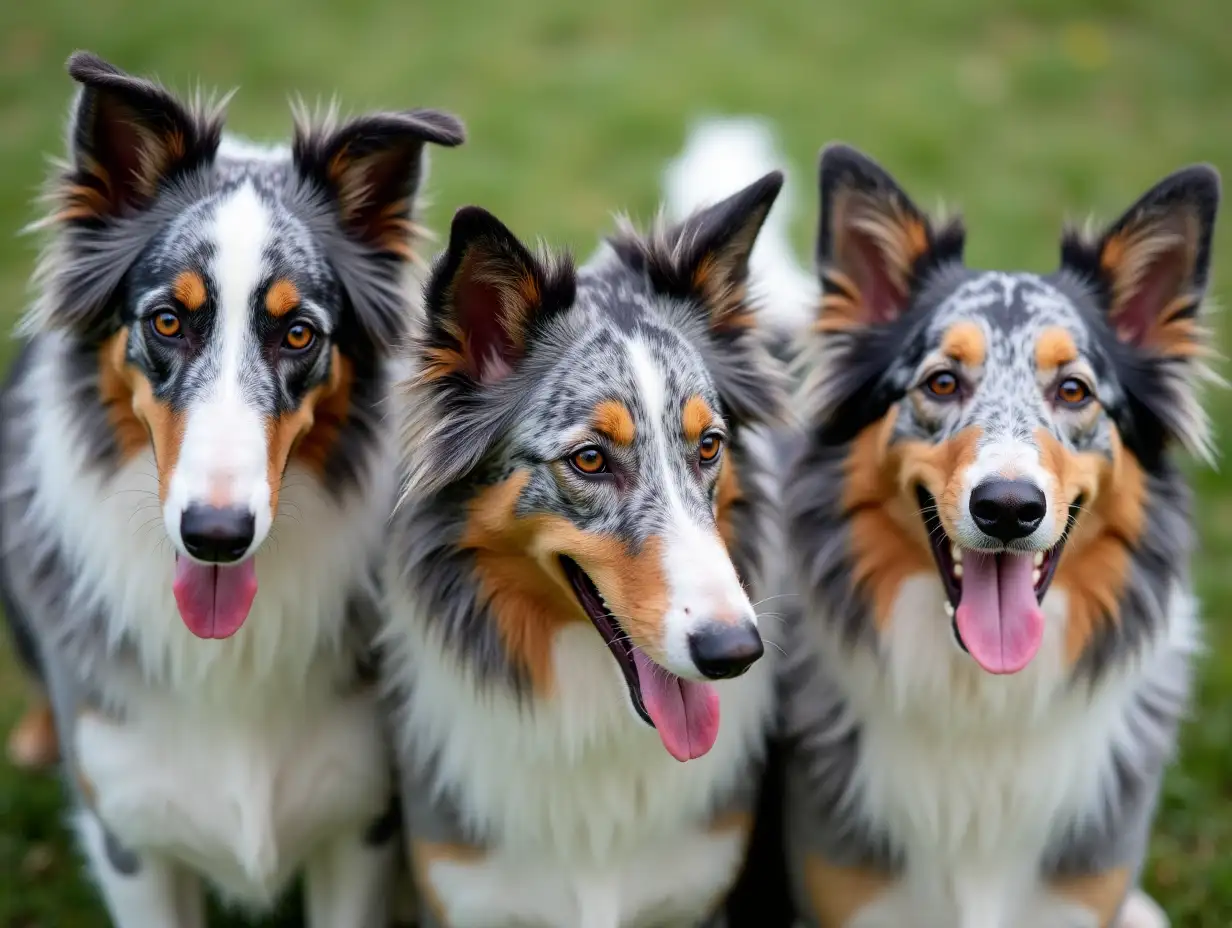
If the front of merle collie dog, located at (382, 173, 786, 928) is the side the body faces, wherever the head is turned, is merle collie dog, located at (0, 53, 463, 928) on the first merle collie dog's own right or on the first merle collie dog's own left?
on the first merle collie dog's own right

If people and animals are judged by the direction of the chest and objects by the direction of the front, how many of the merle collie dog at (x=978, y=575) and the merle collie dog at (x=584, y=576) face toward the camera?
2

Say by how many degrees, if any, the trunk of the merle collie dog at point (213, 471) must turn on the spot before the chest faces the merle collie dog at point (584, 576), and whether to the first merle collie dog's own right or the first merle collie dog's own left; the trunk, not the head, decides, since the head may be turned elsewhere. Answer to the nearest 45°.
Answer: approximately 45° to the first merle collie dog's own left

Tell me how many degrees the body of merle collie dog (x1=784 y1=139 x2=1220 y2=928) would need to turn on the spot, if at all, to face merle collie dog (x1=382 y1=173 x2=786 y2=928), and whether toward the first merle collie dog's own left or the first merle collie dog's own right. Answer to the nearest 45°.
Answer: approximately 45° to the first merle collie dog's own right

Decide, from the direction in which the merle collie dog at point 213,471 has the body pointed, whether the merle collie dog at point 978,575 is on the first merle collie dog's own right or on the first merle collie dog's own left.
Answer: on the first merle collie dog's own left

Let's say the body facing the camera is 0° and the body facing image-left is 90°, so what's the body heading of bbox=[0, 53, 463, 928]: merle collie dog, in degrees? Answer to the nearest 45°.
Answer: approximately 0°

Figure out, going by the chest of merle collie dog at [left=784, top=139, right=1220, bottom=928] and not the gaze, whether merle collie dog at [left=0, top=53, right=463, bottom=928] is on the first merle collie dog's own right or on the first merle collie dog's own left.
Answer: on the first merle collie dog's own right

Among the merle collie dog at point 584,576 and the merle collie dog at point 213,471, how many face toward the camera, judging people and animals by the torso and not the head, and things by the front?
2

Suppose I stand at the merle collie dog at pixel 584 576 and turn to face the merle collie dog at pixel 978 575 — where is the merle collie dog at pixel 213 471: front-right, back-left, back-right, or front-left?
back-left

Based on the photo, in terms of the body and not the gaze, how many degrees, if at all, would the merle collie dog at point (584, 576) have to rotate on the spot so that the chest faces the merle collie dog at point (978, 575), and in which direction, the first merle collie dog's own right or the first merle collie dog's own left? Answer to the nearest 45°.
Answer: approximately 90° to the first merle collie dog's own left
